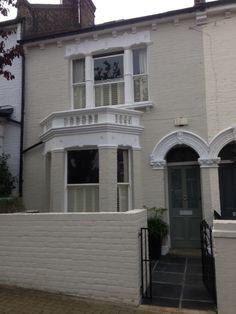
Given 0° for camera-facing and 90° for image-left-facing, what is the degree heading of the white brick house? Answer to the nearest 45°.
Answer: approximately 0°

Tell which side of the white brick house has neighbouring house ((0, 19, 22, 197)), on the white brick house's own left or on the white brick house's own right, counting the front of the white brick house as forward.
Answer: on the white brick house's own right

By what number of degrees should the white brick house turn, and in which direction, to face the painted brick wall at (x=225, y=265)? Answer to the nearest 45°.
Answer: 0° — it already faces it

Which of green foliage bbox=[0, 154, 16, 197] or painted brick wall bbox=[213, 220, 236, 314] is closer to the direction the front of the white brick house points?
the painted brick wall

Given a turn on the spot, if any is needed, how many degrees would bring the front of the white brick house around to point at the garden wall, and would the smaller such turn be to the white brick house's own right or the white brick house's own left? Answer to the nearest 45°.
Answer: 0° — it already faces it

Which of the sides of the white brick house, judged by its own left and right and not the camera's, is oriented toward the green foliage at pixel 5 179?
right
